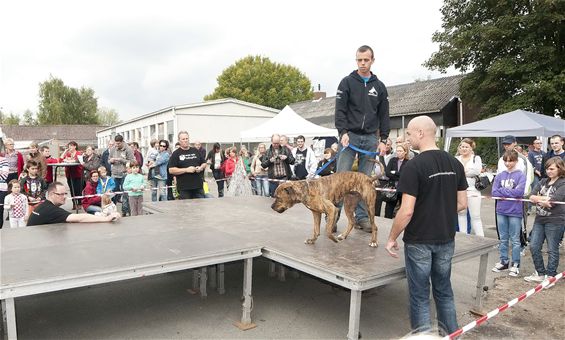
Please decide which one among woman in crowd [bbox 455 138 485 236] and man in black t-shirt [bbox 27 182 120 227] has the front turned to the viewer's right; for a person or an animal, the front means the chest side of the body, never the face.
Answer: the man in black t-shirt

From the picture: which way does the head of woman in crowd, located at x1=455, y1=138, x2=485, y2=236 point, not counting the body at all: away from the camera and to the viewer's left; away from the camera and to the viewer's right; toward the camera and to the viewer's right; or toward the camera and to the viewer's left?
toward the camera and to the viewer's left

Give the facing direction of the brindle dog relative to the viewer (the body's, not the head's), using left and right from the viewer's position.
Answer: facing to the left of the viewer

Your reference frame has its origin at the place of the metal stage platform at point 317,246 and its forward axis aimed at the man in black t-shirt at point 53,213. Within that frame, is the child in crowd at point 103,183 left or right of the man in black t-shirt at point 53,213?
right

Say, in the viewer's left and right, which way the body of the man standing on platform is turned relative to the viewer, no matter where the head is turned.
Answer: facing the viewer

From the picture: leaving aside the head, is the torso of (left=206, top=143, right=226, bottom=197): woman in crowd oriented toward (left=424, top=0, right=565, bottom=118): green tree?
no

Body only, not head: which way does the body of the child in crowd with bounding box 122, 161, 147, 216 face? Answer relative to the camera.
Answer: toward the camera

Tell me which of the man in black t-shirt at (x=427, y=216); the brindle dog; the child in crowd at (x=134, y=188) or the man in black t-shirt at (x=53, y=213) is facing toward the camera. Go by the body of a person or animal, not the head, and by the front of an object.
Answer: the child in crowd

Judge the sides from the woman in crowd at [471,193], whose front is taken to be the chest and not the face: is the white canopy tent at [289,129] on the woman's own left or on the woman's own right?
on the woman's own right

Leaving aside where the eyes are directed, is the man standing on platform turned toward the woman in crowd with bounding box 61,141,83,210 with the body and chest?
no

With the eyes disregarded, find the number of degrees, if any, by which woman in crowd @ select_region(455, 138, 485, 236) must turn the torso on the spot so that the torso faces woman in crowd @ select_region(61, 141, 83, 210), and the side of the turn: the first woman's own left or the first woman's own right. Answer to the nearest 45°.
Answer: approximately 45° to the first woman's own right

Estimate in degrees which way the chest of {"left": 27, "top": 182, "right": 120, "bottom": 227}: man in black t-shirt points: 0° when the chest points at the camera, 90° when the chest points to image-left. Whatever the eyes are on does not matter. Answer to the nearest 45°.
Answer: approximately 270°

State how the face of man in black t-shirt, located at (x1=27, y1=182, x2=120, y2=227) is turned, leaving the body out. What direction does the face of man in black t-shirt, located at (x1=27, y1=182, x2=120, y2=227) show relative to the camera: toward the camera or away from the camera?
toward the camera

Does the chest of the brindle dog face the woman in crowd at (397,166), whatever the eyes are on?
no

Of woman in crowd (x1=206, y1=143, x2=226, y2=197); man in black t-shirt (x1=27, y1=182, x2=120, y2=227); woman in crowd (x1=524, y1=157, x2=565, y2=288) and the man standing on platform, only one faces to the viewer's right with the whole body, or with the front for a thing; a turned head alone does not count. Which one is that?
the man in black t-shirt

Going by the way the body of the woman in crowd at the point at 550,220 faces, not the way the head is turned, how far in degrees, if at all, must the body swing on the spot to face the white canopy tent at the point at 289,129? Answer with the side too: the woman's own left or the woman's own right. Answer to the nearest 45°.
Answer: approximately 90° to the woman's own right

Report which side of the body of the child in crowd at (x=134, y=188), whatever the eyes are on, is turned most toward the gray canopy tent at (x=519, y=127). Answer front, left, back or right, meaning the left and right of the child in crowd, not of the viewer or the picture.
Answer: left

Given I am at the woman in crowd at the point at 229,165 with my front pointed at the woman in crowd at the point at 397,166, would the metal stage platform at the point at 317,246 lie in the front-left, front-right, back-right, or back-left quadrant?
front-right

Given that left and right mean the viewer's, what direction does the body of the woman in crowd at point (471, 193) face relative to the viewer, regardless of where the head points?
facing the viewer and to the left of the viewer

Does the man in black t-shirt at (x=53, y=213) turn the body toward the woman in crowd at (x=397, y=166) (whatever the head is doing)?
yes
